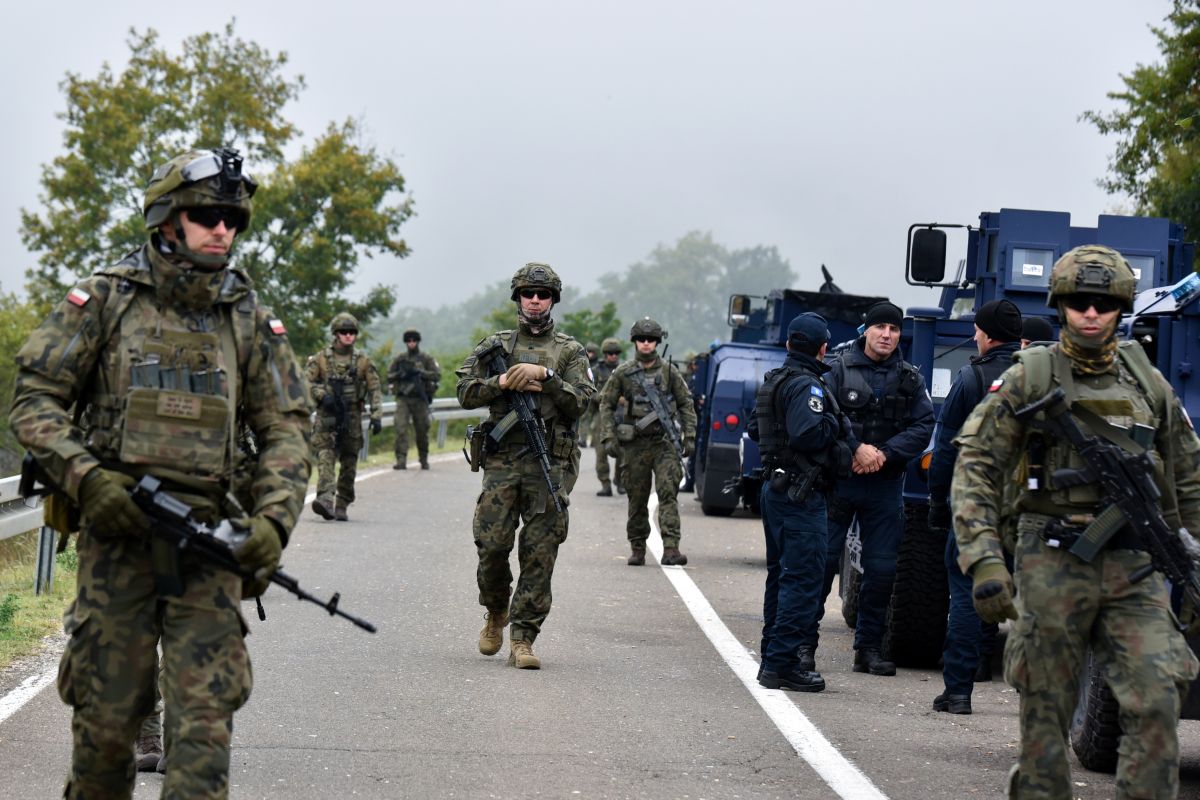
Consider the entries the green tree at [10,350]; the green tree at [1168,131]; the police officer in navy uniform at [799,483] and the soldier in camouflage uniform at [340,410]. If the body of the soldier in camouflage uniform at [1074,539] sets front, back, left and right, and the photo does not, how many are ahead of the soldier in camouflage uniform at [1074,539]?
0

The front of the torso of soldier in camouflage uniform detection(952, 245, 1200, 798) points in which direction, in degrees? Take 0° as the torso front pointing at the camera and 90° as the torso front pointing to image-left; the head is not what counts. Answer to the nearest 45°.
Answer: approximately 0°

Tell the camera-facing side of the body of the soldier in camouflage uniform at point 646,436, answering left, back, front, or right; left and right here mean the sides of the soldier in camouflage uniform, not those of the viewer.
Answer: front

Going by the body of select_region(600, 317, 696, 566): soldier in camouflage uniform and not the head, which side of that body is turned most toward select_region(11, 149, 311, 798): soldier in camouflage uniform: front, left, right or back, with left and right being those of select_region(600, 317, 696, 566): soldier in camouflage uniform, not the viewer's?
front

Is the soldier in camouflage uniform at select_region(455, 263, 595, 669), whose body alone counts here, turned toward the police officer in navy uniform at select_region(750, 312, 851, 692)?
no

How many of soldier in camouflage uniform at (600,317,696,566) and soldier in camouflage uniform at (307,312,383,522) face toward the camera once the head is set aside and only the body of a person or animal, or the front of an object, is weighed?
2

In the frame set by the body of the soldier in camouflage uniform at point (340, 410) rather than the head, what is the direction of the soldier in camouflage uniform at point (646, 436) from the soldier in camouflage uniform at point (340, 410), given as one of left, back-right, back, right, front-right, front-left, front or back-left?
front-left

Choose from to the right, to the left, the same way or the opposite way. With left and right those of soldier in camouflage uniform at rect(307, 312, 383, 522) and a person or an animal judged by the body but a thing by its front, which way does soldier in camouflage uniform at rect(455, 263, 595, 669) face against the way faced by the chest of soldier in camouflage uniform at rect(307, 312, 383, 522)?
the same way

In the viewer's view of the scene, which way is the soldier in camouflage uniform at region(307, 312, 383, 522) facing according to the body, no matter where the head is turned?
toward the camera

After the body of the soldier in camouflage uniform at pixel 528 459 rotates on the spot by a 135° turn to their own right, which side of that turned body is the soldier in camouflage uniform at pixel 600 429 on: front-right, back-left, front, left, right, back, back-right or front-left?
front-right

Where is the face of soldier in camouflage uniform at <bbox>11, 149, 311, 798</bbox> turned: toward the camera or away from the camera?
toward the camera

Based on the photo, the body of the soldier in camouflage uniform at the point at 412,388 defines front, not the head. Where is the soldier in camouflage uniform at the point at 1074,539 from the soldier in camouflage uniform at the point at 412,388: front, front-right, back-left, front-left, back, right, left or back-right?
front

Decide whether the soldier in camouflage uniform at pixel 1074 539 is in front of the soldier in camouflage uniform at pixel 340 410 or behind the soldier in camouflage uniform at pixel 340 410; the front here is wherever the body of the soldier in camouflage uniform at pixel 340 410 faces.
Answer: in front

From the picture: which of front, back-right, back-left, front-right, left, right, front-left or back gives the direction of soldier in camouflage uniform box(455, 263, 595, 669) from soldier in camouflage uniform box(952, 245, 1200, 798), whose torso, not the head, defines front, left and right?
back-right

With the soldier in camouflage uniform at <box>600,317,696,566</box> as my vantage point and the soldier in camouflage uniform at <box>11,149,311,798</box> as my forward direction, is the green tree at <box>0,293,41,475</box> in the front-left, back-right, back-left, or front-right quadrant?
back-right

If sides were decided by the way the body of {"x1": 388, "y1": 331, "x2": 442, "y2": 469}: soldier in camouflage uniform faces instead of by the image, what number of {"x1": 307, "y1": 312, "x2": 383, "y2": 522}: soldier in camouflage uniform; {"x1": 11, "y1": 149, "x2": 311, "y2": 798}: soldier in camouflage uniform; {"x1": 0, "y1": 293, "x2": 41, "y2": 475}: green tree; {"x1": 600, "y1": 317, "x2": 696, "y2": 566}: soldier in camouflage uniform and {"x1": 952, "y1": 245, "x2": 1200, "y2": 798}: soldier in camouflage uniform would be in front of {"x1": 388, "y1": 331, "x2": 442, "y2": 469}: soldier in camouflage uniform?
4

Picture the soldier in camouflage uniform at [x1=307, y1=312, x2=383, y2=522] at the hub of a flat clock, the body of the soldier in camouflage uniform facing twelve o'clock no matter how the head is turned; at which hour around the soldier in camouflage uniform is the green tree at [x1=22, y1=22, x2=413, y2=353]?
The green tree is roughly at 6 o'clock from the soldier in camouflage uniform.

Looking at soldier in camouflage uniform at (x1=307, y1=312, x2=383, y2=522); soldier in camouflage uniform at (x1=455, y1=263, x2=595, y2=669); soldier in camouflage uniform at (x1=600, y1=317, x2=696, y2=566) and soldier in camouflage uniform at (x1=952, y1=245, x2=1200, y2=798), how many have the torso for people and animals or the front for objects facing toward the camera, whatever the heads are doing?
4

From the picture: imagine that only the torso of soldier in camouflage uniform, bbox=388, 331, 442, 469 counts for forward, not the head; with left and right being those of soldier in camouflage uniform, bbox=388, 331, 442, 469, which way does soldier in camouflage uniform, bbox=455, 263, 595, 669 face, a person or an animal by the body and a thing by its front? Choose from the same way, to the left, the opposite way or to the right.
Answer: the same way

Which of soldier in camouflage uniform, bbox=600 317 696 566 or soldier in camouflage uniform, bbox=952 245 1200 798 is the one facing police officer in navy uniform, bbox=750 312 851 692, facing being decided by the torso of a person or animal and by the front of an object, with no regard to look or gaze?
soldier in camouflage uniform, bbox=600 317 696 566
